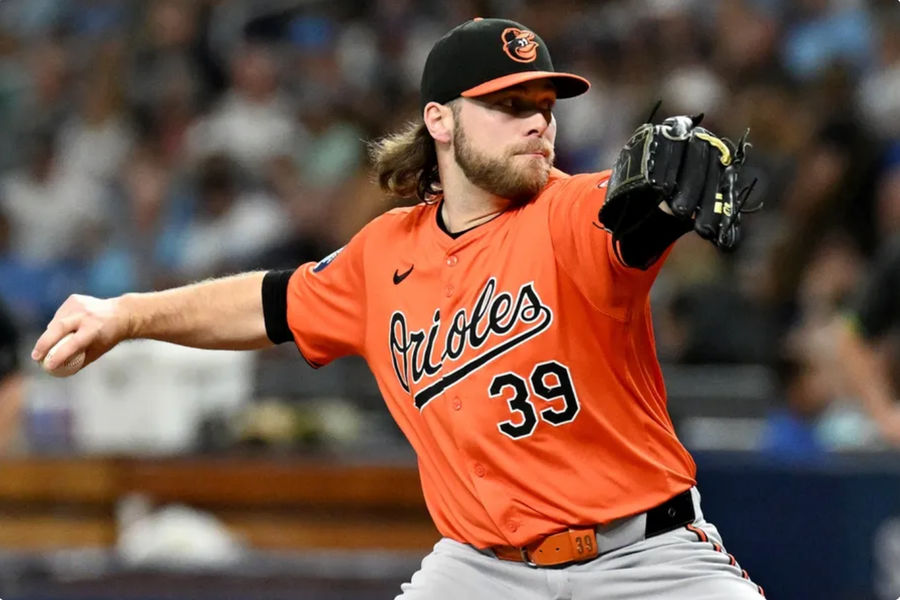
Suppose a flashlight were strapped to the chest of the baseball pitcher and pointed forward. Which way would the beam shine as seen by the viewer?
toward the camera

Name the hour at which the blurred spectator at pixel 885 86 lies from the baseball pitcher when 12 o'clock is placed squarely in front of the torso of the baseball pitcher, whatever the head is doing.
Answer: The blurred spectator is roughly at 7 o'clock from the baseball pitcher.

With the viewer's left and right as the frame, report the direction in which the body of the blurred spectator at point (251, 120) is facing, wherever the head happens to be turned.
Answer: facing the viewer

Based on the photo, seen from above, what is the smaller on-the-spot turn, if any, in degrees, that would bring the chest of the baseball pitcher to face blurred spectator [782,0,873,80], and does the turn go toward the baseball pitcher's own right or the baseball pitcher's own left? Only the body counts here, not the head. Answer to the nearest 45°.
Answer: approximately 135° to the baseball pitcher's own left

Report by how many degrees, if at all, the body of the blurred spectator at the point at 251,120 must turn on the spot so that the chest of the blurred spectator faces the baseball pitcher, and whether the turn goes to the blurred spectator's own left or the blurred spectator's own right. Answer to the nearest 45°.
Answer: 0° — they already face them

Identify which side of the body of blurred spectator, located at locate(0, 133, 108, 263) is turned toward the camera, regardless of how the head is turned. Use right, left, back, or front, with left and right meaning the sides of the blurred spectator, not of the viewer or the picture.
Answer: front

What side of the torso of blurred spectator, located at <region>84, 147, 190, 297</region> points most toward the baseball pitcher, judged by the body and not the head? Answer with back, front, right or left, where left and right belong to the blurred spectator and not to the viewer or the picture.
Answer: front

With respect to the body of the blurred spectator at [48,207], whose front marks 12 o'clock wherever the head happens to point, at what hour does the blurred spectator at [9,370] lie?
the blurred spectator at [9,370] is roughly at 12 o'clock from the blurred spectator at [48,207].

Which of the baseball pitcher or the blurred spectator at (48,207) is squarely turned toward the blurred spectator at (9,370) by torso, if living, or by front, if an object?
the blurred spectator at (48,207)

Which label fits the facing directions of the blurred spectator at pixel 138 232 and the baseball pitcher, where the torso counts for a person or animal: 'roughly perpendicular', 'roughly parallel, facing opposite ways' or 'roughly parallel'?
roughly parallel

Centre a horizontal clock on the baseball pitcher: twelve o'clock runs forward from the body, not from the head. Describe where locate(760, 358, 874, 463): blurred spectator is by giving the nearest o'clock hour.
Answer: The blurred spectator is roughly at 7 o'clock from the baseball pitcher.

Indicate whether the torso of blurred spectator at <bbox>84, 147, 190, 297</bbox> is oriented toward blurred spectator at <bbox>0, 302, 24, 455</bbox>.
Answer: yes

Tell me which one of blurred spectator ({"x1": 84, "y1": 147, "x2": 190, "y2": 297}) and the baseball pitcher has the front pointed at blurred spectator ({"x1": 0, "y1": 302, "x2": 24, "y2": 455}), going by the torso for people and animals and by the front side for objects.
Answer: blurred spectator ({"x1": 84, "y1": 147, "x2": 190, "y2": 297})

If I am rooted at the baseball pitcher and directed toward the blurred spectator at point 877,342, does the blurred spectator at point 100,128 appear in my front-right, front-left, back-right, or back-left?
front-left

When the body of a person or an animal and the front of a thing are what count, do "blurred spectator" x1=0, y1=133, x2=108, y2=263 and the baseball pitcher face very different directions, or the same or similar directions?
same or similar directions

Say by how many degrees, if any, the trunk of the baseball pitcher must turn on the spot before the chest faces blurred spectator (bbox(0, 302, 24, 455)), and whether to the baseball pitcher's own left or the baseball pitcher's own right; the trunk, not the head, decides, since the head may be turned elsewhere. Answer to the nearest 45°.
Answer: approximately 135° to the baseball pitcher's own right
